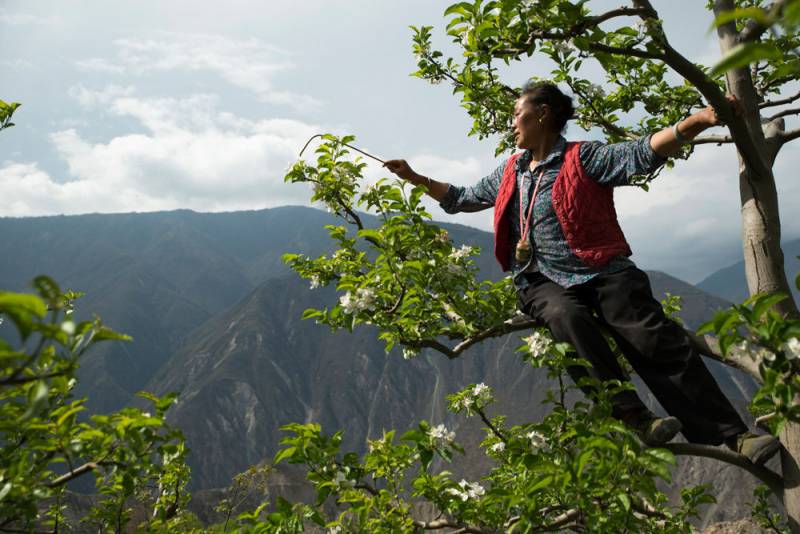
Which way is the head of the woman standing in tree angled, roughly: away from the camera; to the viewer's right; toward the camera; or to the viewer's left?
to the viewer's left

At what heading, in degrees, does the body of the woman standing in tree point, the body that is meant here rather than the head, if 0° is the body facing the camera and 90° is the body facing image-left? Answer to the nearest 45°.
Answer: approximately 45°
